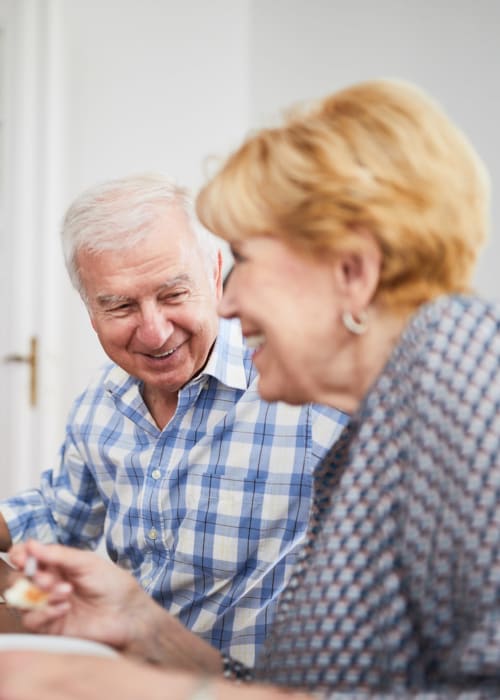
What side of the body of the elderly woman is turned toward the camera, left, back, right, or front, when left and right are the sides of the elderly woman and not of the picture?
left

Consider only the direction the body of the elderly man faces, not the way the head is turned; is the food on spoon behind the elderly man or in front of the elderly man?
in front

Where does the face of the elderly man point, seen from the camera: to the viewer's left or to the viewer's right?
to the viewer's right

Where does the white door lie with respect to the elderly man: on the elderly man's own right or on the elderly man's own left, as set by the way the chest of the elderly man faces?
on the elderly man's own right

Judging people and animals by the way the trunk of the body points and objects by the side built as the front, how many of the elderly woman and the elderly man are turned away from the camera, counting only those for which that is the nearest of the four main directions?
0

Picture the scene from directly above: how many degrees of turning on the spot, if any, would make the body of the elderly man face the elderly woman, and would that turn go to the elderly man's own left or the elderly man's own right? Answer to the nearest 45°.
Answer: approximately 45° to the elderly man's own left

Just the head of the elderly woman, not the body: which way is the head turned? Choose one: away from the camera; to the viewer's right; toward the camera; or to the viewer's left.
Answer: to the viewer's left
